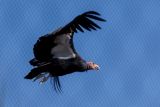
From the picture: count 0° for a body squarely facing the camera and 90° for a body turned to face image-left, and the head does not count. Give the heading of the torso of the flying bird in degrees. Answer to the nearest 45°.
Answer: approximately 270°
